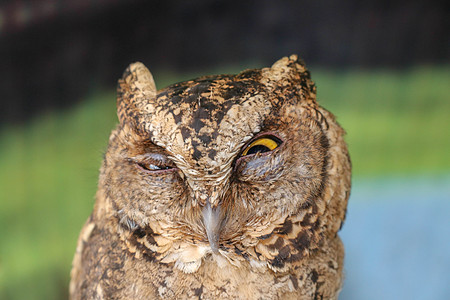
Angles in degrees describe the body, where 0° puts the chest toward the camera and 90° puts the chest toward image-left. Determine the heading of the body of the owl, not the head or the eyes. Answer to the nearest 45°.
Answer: approximately 0°
